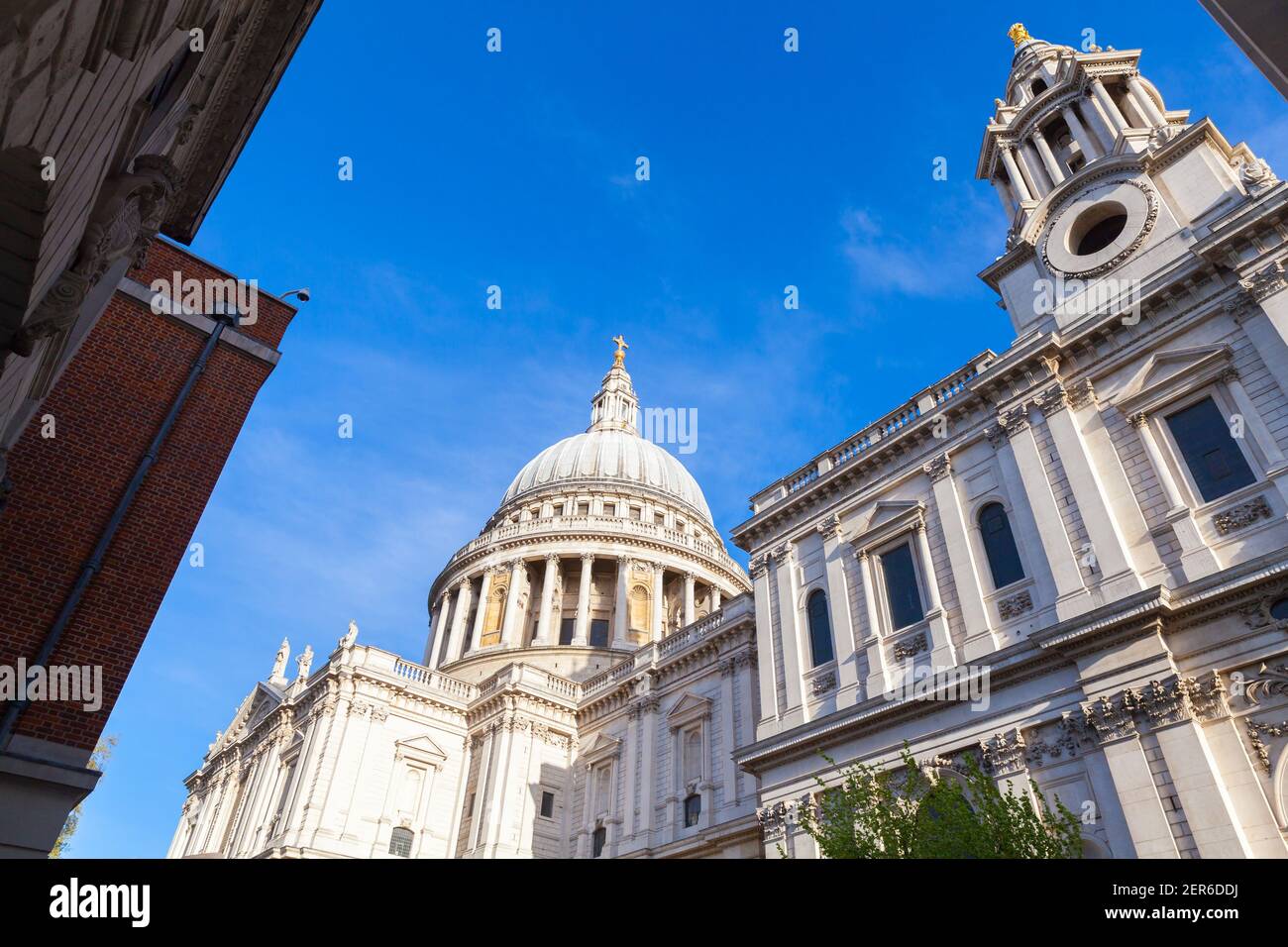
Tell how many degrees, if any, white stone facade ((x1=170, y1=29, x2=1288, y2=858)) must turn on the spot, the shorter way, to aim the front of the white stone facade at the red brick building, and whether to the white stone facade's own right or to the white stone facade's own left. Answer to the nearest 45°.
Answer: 0° — it already faces it

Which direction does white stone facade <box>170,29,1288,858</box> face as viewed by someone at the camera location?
facing the viewer and to the left of the viewer
